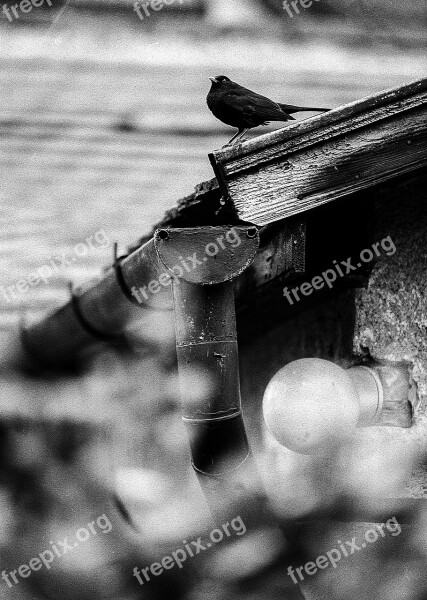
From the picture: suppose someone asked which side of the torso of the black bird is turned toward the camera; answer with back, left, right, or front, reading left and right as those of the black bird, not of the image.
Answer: left
